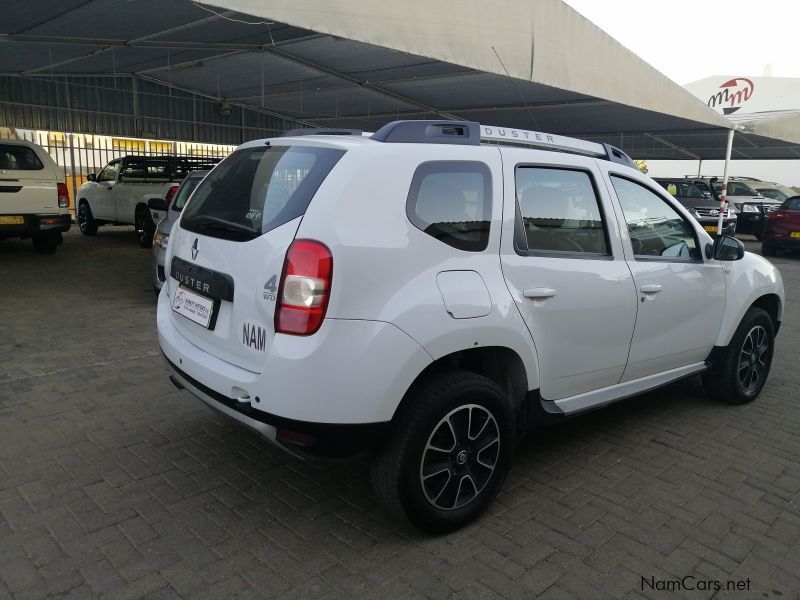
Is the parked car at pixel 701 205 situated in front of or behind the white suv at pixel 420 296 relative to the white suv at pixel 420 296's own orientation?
in front

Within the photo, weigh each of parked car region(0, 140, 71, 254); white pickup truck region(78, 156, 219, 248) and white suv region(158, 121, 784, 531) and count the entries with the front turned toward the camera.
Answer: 0

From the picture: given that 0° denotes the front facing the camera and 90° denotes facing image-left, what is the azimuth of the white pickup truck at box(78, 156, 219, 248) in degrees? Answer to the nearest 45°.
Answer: approximately 135°

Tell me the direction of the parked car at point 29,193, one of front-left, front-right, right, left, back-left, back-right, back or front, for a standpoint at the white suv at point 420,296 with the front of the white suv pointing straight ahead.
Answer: left

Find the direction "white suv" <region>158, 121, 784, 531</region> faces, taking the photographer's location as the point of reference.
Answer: facing away from the viewer and to the right of the viewer

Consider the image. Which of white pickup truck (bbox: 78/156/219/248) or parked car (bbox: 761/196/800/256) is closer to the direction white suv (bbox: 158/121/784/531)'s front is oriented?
the parked car

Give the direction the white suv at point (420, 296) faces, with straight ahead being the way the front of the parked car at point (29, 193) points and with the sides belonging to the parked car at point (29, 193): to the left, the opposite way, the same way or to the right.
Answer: to the right

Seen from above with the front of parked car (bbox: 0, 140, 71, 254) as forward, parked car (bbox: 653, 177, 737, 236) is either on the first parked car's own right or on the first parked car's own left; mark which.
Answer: on the first parked car's own right

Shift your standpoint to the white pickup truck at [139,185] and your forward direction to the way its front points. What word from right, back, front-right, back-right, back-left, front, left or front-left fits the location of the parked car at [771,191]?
back-right

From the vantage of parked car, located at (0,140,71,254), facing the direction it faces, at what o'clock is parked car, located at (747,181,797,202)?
parked car, located at (747,181,797,202) is roughly at 3 o'clock from parked car, located at (0,140,71,254).

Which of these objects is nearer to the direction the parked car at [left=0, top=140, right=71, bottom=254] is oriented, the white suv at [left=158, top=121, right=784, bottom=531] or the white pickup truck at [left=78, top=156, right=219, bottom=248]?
the white pickup truck

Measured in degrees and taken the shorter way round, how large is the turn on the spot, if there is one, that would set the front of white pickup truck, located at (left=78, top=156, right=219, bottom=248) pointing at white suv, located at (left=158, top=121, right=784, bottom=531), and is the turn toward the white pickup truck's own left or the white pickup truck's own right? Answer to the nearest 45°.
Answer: approximately 135° to the white pickup truck's own left

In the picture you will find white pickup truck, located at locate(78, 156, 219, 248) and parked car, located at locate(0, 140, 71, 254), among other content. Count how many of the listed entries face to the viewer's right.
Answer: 0

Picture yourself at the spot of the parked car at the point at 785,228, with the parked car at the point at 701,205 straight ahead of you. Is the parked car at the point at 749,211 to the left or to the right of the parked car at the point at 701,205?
right

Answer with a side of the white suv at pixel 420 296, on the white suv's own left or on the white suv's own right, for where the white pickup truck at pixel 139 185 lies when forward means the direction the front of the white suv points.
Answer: on the white suv's own left

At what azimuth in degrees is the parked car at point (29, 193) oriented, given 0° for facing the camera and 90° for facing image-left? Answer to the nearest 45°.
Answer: approximately 180°
